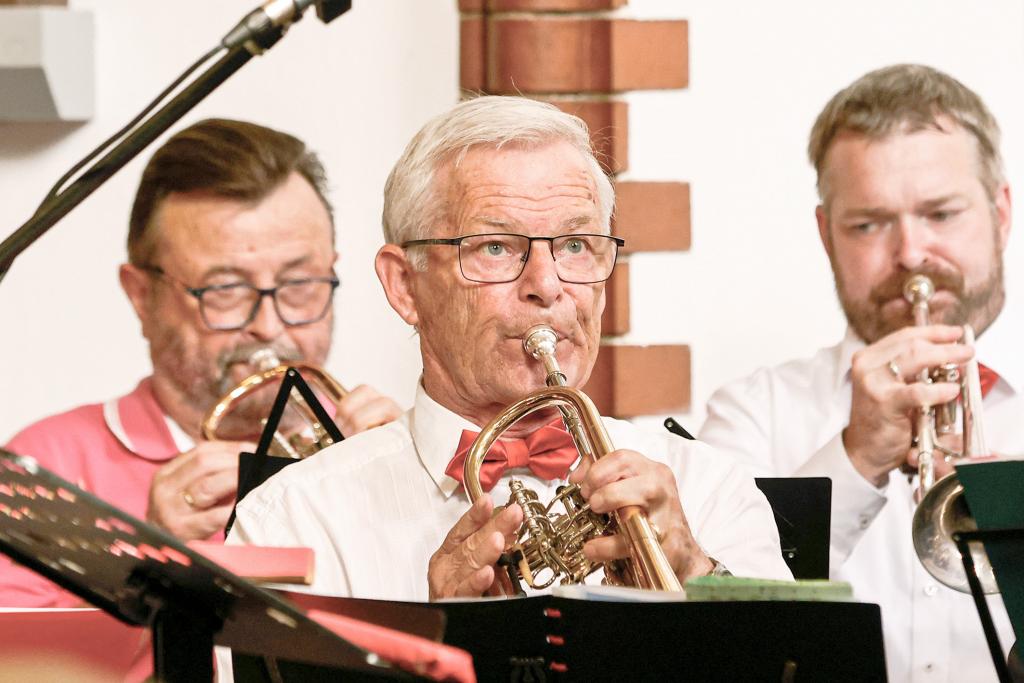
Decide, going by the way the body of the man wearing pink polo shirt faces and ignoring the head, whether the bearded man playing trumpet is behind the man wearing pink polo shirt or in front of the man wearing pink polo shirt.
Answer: in front

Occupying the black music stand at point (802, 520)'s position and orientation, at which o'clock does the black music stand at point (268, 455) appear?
the black music stand at point (268, 455) is roughly at 9 o'clock from the black music stand at point (802, 520).

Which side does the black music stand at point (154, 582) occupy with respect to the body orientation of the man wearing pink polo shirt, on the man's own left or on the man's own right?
on the man's own right

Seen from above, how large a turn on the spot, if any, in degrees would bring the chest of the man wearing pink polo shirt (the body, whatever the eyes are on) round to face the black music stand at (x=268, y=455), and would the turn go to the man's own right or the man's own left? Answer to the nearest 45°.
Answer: approximately 45° to the man's own right

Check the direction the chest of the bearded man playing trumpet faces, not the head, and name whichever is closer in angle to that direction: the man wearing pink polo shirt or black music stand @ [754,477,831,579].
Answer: the black music stand

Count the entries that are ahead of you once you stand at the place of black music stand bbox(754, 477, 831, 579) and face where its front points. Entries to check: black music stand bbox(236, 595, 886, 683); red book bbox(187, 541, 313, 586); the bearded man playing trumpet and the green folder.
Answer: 1

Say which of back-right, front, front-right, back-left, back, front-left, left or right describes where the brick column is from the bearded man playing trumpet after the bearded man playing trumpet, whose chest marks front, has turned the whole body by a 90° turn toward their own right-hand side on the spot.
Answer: front

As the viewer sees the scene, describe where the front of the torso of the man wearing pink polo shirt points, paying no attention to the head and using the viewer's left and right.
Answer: facing the viewer and to the right of the viewer

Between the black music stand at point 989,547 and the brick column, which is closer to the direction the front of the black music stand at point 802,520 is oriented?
the brick column

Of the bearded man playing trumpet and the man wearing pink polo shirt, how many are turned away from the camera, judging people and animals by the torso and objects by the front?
0

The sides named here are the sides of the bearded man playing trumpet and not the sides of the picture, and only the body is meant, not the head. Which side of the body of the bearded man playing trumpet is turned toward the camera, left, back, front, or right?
front

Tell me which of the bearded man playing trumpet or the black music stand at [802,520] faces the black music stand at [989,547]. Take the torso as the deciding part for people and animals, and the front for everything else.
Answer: the bearded man playing trumpet

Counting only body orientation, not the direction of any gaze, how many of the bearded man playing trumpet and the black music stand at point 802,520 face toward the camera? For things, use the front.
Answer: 1

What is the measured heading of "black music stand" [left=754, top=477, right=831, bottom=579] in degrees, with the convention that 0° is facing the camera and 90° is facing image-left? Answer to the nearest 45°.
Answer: approximately 180°

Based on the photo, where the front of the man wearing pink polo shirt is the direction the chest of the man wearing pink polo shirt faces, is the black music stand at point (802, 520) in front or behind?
in front

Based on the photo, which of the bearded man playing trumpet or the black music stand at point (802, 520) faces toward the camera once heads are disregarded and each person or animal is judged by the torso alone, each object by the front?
the bearded man playing trumpet
